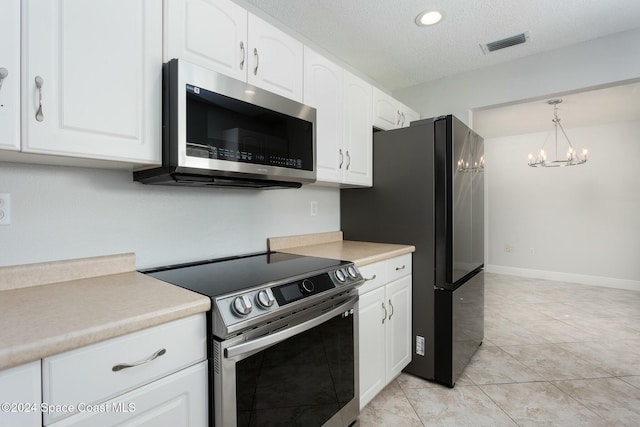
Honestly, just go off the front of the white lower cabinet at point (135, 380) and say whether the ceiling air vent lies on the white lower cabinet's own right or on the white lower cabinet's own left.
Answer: on the white lower cabinet's own left

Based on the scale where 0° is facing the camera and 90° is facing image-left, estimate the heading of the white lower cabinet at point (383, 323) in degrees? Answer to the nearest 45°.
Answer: approximately 315°

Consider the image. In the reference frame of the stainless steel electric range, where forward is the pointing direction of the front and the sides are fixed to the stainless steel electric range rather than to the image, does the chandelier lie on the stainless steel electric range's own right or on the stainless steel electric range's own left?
on the stainless steel electric range's own left

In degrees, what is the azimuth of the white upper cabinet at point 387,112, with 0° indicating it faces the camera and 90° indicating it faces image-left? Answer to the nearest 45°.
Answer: approximately 315°
